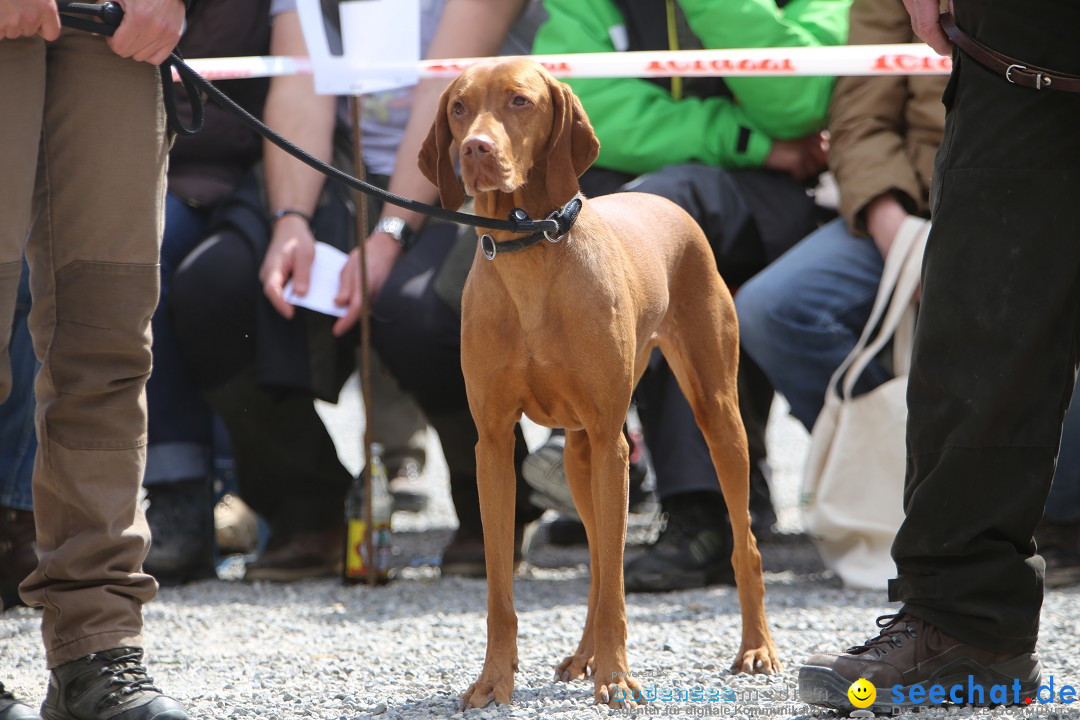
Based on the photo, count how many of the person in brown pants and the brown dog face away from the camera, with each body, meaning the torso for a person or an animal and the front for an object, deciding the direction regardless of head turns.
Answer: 0

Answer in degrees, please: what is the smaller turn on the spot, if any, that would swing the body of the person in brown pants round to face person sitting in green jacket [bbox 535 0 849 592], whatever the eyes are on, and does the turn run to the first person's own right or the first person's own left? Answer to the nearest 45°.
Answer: approximately 90° to the first person's own left

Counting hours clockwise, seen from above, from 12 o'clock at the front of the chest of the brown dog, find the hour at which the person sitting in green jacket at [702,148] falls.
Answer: The person sitting in green jacket is roughly at 5 o'clock from the brown dog.

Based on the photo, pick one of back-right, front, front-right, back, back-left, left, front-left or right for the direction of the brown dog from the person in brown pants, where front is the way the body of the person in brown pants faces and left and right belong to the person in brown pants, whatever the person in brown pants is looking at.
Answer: front-left

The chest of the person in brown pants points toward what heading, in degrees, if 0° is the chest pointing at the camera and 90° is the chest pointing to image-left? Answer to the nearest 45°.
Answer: approximately 315°

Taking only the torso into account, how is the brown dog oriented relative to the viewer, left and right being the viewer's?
facing the viewer and to the left of the viewer

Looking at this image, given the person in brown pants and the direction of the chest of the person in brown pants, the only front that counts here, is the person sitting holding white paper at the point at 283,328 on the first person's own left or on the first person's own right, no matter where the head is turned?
on the first person's own left

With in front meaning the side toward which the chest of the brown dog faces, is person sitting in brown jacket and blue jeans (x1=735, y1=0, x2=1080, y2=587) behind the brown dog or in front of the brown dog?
behind

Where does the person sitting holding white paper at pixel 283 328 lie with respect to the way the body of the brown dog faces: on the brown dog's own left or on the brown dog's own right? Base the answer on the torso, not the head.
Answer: on the brown dog's own right
